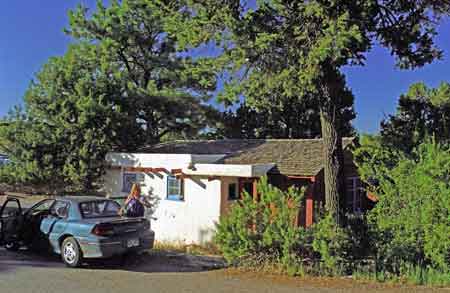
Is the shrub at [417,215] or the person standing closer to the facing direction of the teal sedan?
the person standing

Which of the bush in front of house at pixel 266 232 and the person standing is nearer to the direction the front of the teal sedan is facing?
the person standing

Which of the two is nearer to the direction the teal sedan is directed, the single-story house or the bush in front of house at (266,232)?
the single-story house

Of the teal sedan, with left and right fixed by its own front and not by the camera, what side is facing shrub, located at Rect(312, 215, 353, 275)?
back

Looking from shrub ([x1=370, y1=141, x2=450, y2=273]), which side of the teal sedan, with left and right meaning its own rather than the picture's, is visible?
back

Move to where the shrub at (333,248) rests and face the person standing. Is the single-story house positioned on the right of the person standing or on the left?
right

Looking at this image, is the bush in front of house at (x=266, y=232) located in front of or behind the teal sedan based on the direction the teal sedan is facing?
behind

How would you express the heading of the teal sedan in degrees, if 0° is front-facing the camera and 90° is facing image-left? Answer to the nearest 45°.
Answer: approximately 135°

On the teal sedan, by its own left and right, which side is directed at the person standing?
right

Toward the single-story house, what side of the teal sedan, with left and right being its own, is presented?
right
